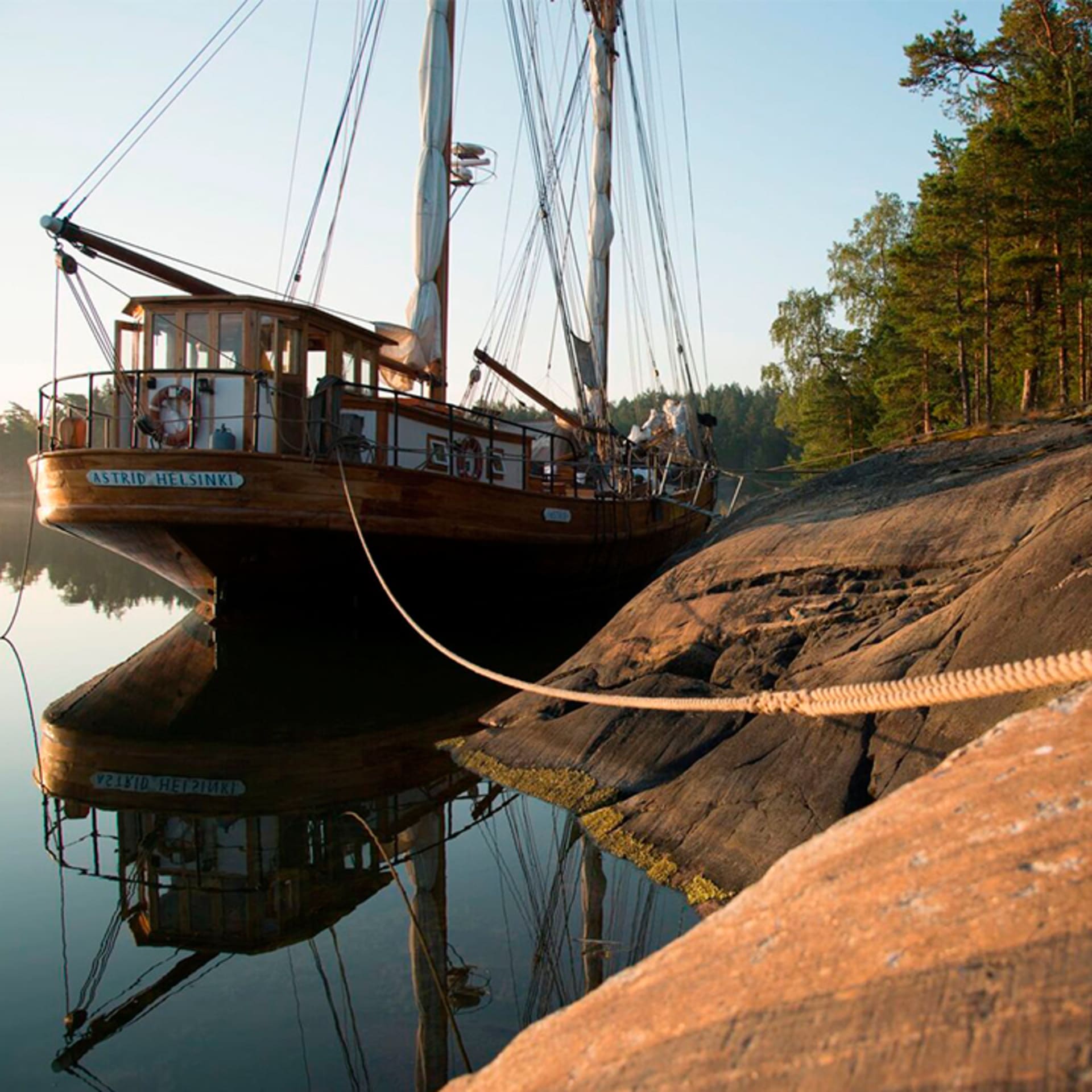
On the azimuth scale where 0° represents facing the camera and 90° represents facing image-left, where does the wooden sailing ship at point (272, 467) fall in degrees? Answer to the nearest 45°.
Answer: approximately 225°

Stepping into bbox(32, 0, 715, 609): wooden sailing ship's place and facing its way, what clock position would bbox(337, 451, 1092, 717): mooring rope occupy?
The mooring rope is roughly at 4 o'clock from the wooden sailing ship.
